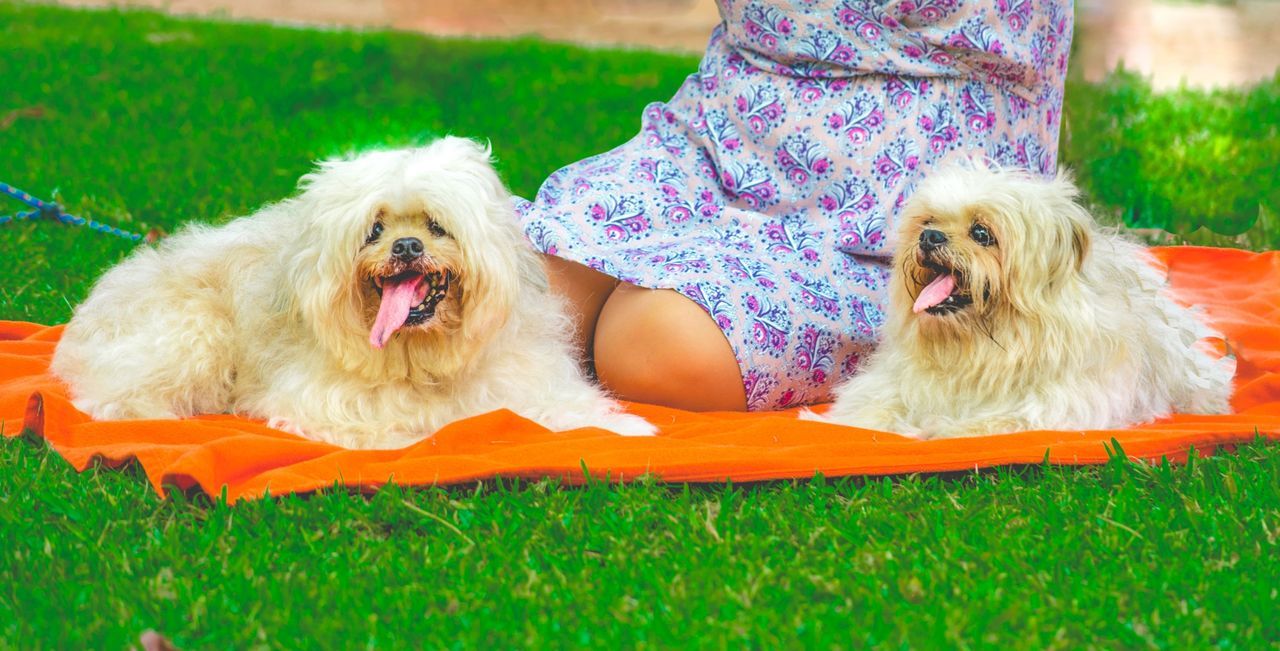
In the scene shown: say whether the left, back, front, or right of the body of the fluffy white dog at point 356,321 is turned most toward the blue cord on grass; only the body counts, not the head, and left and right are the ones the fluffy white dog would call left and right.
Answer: back

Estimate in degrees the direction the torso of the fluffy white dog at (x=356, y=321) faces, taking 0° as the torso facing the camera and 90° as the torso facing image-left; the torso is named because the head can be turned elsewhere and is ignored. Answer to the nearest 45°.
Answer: approximately 315°

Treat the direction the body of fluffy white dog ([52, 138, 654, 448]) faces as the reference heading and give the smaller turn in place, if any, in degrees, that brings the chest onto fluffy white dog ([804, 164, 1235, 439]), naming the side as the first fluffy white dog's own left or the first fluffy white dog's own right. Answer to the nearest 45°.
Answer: approximately 45° to the first fluffy white dog's own left

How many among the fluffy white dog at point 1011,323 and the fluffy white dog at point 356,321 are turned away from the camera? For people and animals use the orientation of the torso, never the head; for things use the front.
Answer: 0

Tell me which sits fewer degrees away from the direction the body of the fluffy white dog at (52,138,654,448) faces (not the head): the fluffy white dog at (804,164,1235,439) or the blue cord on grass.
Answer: the fluffy white dog

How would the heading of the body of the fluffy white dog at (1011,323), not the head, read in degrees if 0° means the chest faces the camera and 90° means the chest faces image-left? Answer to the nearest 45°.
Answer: approximately 45°

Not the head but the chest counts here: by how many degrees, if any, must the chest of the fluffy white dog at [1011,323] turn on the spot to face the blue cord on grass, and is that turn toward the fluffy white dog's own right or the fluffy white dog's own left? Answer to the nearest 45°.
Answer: approximately 45° to the fluffy white dog's own right
